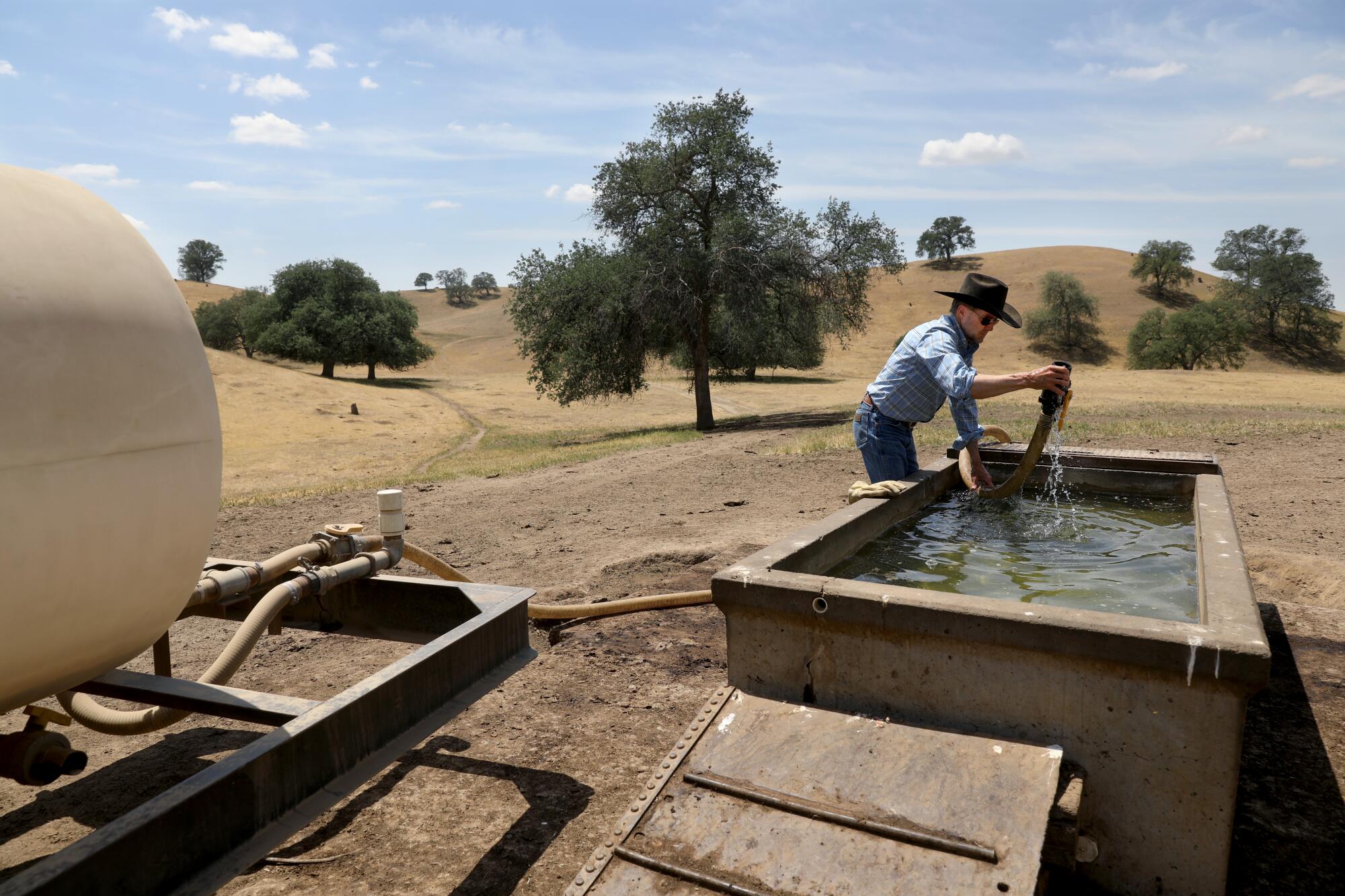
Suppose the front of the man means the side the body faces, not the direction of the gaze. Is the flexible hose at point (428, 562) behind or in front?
behind

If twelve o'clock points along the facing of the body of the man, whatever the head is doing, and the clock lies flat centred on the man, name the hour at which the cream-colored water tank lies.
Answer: The cream-colored water tank is roughly at 4 o'clock from the man.

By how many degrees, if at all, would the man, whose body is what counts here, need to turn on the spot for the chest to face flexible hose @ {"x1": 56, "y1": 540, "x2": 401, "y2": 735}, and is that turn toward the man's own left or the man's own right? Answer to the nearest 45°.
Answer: approximately 135° to the man's own right

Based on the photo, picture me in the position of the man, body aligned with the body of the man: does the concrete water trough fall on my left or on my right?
on my right

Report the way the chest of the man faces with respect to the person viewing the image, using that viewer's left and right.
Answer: facing to the right of the viewer

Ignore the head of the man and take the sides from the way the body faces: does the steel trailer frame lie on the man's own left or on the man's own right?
on the man's own right

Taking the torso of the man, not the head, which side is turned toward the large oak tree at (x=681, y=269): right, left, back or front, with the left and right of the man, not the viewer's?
left
